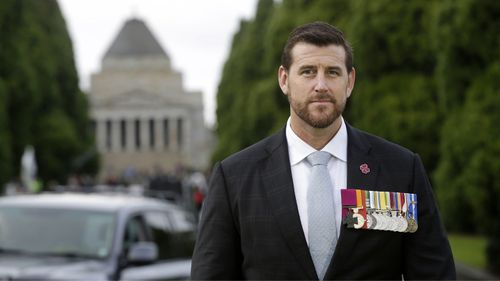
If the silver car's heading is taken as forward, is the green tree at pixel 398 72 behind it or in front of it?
behind

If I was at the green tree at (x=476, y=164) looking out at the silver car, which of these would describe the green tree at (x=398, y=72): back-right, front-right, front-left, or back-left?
back-right

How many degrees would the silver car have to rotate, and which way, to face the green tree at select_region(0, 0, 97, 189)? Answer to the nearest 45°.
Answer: approximately 135° to its right

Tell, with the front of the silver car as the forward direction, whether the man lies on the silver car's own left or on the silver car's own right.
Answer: on the silver car's own left

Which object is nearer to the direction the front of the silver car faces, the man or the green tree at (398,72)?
the man

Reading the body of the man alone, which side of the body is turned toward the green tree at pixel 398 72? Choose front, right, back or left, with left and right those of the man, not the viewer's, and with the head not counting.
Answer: back

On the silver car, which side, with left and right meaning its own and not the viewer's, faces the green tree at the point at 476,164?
back

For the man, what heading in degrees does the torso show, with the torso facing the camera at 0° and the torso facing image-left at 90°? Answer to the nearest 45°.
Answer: approximately 0°
